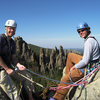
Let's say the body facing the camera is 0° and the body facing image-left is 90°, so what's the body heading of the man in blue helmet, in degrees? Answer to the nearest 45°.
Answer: approximately 90°
